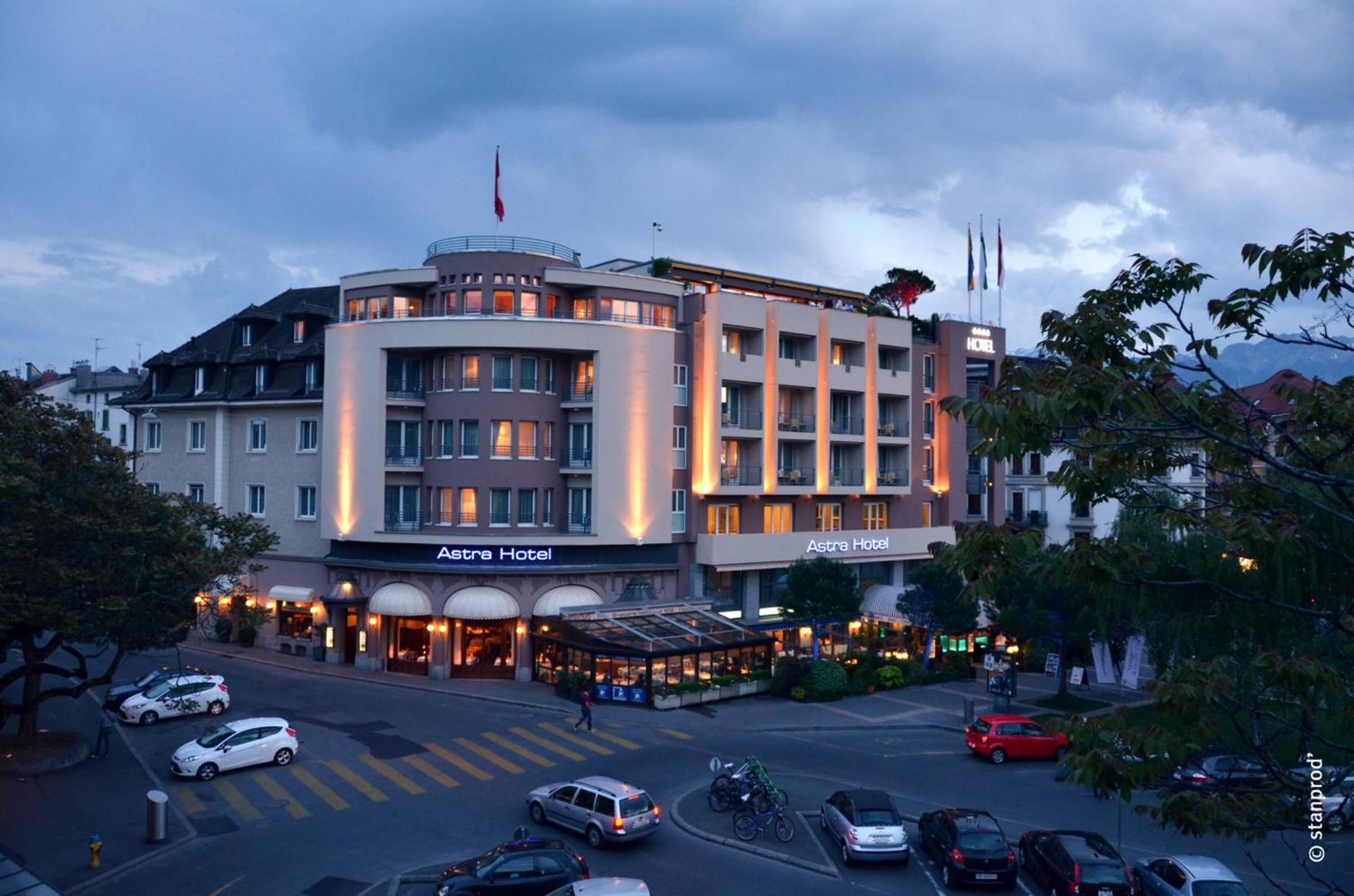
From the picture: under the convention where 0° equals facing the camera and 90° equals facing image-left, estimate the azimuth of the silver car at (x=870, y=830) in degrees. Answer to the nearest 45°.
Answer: approximately 135°

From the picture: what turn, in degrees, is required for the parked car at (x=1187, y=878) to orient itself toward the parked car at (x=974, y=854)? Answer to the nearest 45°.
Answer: approximately 45° to its left

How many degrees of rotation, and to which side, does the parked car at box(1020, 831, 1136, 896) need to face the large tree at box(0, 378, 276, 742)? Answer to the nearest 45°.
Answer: approximately 45° to its left

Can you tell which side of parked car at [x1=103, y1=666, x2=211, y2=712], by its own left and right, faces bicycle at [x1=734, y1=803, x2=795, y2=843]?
left

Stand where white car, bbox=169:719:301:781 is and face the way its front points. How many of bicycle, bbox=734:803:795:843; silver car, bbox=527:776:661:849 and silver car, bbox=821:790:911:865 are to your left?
3

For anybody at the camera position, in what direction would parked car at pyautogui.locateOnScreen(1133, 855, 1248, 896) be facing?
facing away from the viewer and to the left of the viewer

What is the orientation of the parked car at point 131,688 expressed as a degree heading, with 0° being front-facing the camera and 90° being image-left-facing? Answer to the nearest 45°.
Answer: approximately 45°

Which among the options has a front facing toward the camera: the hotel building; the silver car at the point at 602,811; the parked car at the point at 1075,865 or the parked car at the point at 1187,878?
the hotel building

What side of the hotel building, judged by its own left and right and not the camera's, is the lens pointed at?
front

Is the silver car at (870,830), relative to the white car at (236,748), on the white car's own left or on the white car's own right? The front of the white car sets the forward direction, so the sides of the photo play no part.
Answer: on the white car's own left

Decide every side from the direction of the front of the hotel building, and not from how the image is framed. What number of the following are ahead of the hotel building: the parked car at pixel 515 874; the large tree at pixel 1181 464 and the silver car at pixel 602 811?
3

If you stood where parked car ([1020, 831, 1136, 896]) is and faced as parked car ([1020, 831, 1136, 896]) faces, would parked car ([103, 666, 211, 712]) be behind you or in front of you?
in front

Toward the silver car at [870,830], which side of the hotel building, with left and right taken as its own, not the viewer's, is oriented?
front

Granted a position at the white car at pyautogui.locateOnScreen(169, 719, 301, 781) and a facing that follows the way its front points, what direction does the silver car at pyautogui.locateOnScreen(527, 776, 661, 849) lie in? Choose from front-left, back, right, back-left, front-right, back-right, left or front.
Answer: left

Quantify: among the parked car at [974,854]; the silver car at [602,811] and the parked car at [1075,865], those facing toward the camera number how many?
0
